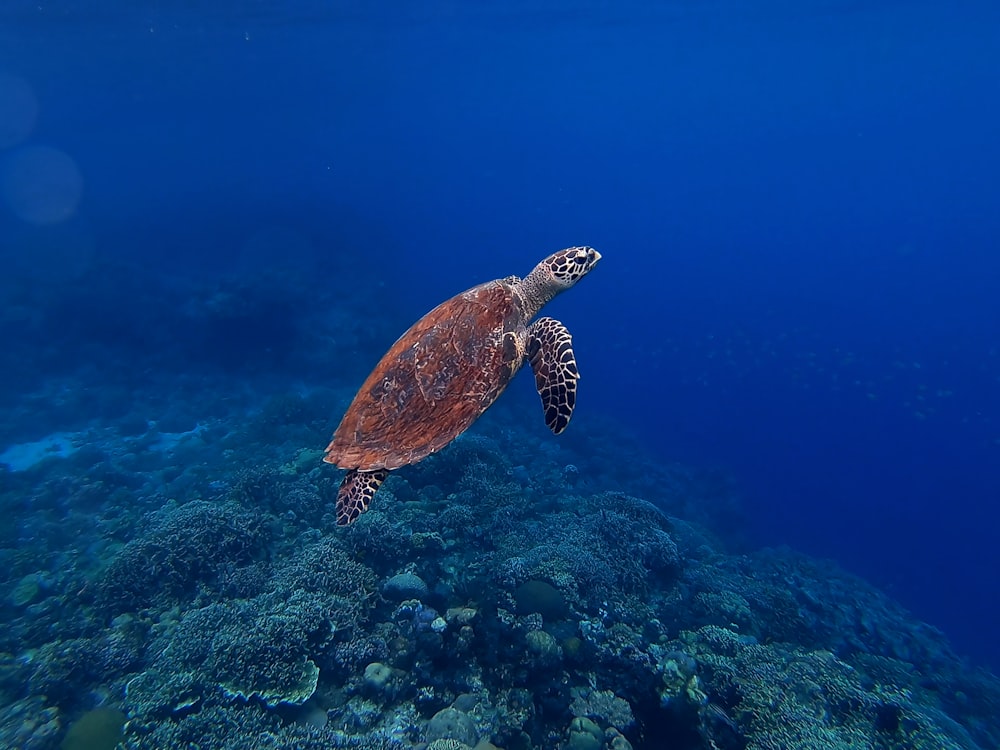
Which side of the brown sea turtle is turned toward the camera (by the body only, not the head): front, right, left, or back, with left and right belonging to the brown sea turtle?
right

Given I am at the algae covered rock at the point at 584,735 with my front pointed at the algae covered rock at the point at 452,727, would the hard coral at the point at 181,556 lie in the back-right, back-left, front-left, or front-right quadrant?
front-right

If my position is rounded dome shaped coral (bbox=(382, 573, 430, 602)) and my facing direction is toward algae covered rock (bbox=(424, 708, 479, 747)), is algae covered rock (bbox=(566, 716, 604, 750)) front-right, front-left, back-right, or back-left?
front-left

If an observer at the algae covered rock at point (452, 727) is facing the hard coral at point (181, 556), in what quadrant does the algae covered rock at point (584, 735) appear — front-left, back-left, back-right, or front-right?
back-right

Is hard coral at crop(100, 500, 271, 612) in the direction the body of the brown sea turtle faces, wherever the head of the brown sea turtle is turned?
no
